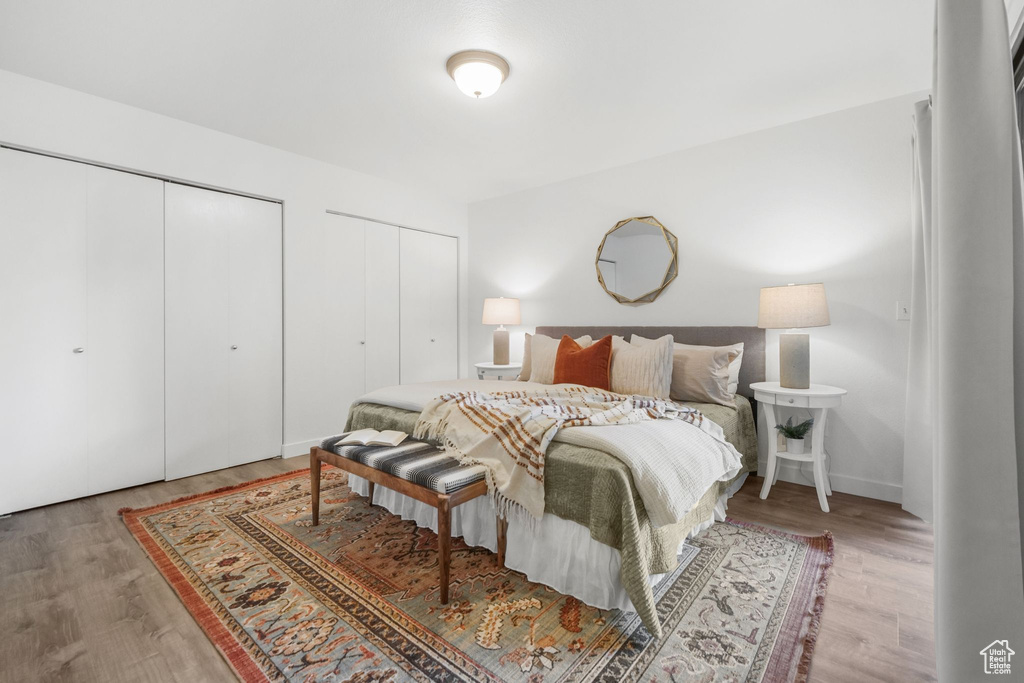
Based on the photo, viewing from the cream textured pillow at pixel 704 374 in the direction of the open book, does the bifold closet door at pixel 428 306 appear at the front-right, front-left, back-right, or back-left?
front-right

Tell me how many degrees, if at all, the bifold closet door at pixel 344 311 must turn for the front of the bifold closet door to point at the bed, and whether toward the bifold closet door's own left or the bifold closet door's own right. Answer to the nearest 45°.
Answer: approximately 45° to the bifold closet door's own right

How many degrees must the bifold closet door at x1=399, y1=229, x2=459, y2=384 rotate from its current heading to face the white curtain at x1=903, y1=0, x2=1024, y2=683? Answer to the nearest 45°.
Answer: approximately 45° to its right

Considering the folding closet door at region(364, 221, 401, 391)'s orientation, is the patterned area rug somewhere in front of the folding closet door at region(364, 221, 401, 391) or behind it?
in front

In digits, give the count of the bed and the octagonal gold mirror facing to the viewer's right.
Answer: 0

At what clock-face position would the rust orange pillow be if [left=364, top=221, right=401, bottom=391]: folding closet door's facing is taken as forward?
The rust orange pillow is roughly at 12 o'clock from the folding closet door.

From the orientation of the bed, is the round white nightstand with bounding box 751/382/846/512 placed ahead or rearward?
rearward

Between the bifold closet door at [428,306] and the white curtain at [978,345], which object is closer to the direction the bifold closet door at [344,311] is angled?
the white curtain

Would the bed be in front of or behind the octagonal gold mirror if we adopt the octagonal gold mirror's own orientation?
in front

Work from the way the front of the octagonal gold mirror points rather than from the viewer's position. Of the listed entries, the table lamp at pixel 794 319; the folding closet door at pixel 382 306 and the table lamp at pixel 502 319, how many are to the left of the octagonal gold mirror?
1

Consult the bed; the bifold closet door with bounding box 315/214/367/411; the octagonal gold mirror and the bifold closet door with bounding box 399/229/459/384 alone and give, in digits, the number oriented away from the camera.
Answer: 0

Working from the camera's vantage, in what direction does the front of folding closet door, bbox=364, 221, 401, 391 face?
facing the viewer and to the right of the viewer

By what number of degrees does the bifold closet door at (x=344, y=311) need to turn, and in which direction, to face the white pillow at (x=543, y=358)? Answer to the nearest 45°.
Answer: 0° — it already faces it

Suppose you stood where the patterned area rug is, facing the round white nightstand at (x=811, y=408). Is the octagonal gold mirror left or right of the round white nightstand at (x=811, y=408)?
left

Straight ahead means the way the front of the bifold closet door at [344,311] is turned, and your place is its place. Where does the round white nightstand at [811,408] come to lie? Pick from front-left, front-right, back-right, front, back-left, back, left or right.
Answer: front

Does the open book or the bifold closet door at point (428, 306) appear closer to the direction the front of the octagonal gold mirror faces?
the open book
